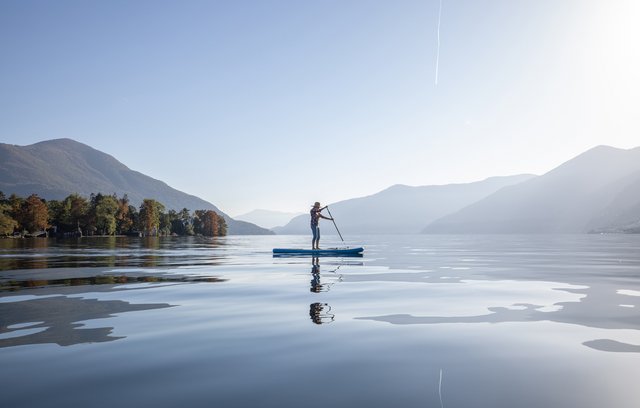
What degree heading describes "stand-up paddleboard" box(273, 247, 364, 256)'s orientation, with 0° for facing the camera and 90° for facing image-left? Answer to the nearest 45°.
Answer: approximately 270°
